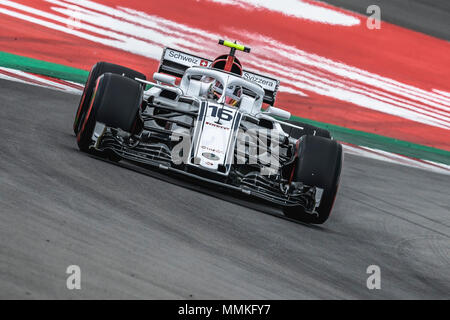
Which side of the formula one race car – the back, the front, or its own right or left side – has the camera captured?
front
